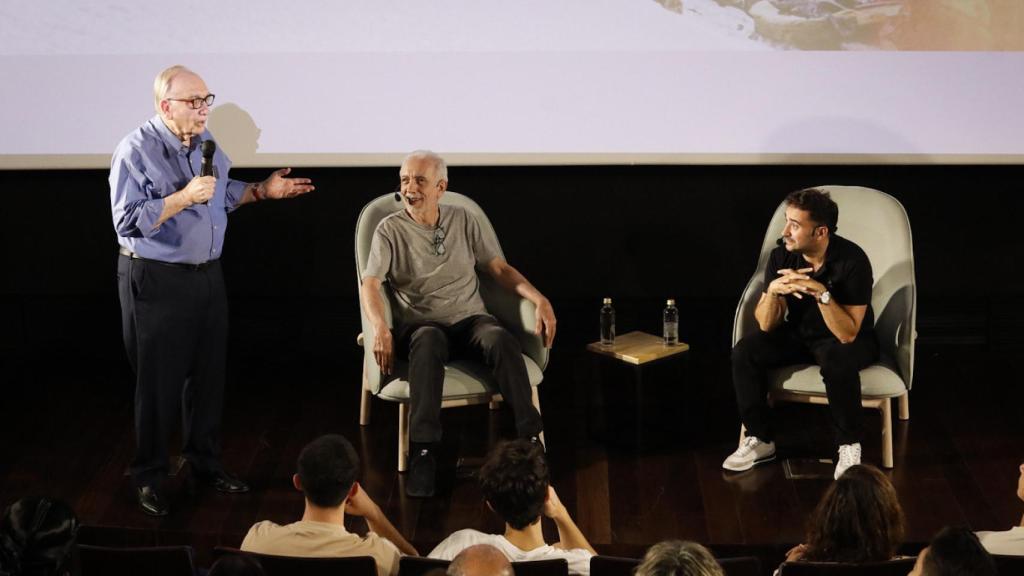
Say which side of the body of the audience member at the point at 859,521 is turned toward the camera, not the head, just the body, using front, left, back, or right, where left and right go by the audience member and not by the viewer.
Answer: back

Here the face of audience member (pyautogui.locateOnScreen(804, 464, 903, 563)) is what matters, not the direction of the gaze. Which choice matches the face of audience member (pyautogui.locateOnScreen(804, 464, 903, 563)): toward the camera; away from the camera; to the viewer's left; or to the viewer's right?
away from the camera

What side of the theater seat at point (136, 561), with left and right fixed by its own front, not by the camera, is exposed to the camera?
back

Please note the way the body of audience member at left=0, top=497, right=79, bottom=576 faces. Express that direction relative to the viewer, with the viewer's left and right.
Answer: facing away from the viewer

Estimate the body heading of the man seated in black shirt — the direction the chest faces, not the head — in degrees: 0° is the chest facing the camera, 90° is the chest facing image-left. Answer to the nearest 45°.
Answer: approximately 45°

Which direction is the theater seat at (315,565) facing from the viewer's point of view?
away from the camera

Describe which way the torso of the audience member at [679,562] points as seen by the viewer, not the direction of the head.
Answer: away from the camera

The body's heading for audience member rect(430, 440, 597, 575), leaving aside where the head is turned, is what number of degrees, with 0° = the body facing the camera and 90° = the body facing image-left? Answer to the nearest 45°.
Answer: approximately 180°

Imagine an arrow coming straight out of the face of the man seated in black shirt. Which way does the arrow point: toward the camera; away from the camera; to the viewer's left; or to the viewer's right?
to the viewer's left

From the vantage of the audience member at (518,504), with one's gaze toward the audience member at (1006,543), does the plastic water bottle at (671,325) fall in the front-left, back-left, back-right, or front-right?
front-left

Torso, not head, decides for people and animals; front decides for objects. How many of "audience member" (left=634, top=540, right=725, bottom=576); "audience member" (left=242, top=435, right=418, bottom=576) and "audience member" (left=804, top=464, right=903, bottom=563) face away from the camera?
3

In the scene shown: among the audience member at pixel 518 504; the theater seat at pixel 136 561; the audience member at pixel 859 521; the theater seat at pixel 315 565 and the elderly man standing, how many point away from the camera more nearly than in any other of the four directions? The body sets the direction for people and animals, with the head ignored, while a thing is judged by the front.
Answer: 4

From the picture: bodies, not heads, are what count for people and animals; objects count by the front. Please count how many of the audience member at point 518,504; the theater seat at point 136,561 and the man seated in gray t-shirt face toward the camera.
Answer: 1

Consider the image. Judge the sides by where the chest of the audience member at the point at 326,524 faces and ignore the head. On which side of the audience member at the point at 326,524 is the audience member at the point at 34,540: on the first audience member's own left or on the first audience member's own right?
on the first audience member's own left

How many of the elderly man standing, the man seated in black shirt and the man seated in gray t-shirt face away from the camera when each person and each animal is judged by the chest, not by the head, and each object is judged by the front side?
0

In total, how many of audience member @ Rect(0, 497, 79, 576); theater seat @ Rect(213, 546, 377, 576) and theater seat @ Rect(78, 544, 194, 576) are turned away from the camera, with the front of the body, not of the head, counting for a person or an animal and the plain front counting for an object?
3
